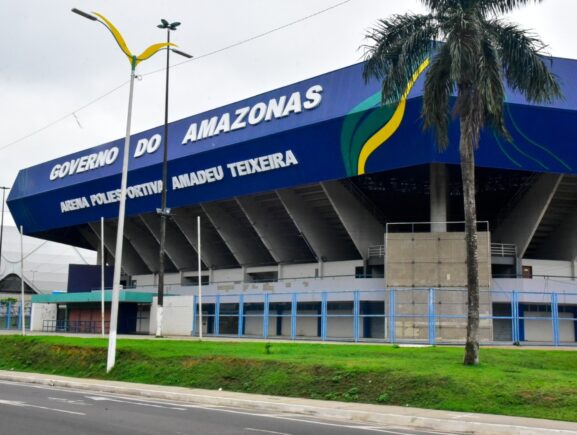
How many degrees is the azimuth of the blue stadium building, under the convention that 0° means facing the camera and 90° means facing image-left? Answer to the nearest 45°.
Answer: approximately 45°

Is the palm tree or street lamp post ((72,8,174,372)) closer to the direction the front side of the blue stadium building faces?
the street lamp post

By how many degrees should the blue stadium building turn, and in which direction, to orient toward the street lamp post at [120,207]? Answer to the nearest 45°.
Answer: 0° — it already faces it
